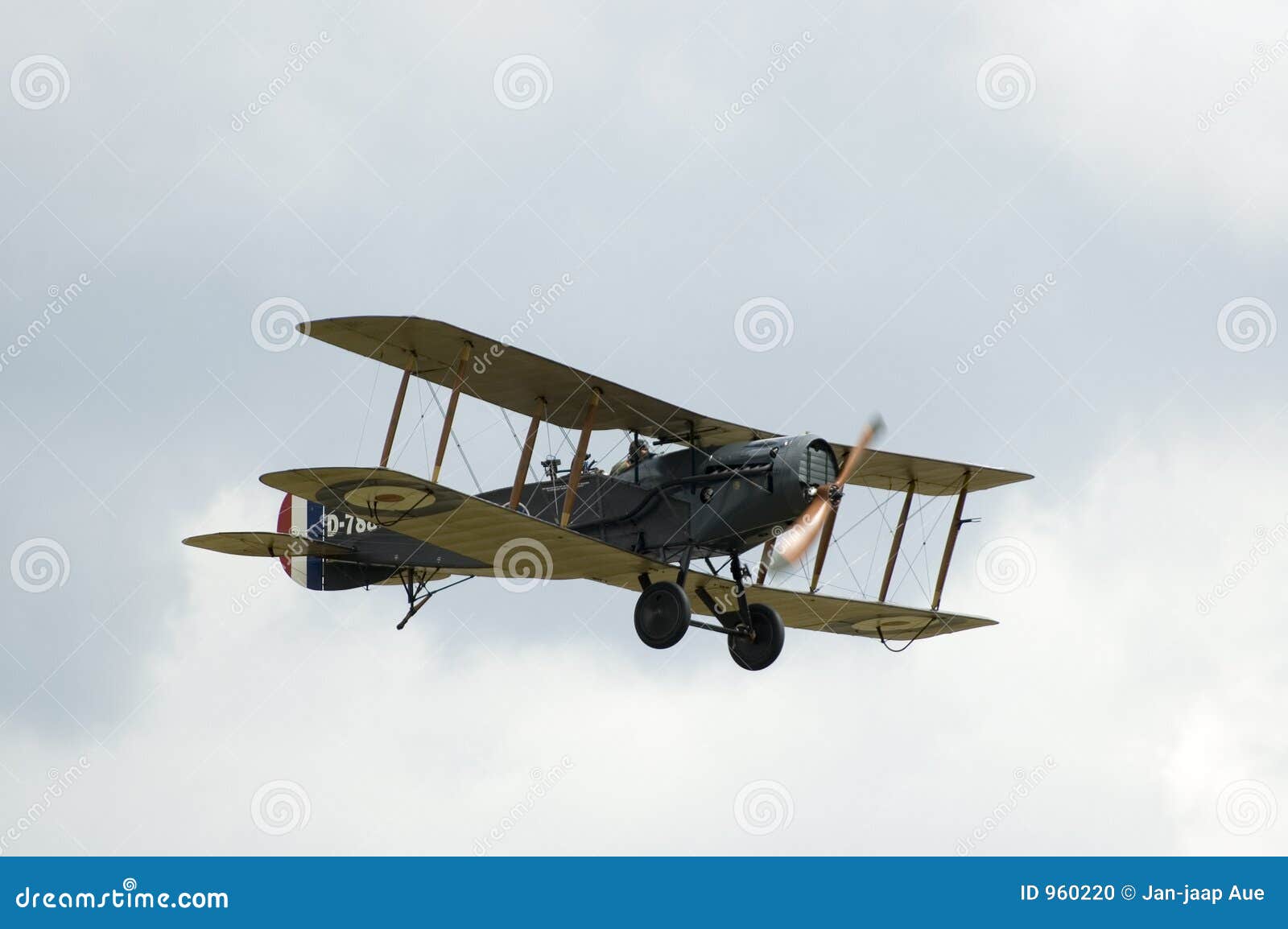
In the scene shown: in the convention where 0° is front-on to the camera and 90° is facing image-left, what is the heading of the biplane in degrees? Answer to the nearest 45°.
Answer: approximately 315°
